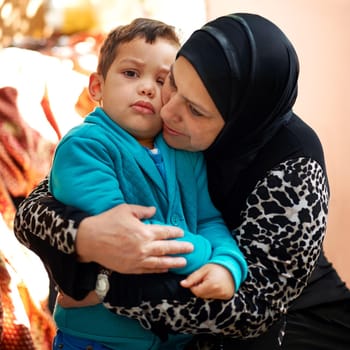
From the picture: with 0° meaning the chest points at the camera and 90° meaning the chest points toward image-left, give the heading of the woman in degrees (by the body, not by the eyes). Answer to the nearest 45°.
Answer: approximately 90°

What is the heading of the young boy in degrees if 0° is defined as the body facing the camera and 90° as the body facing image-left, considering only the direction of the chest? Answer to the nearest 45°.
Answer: approximately 315°

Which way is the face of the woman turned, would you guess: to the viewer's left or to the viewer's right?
to the viewer's left
